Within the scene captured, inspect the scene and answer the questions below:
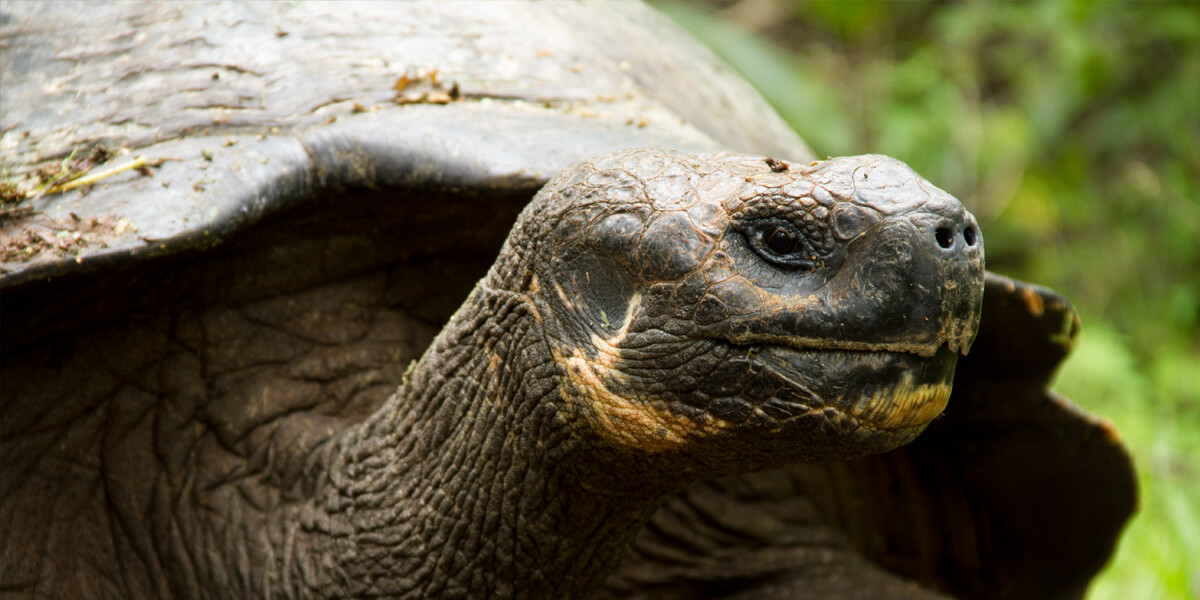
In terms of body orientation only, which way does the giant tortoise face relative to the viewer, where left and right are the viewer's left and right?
facing the viewer and to the right of the viewer

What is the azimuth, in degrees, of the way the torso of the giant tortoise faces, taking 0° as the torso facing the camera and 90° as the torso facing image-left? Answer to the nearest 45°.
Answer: approximately 315°
